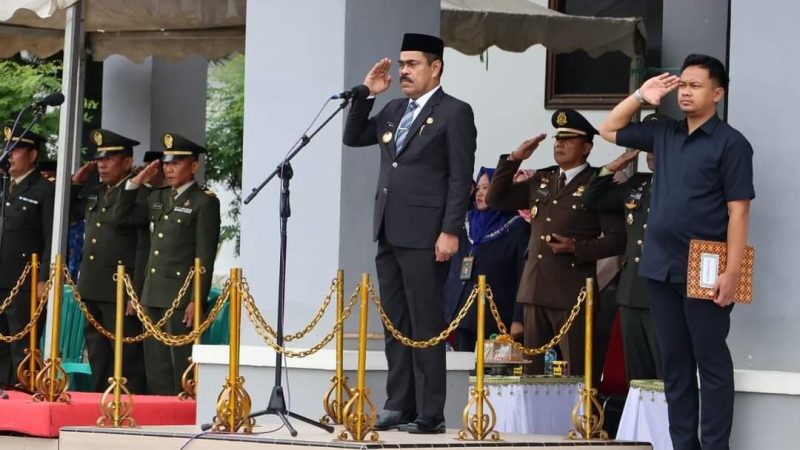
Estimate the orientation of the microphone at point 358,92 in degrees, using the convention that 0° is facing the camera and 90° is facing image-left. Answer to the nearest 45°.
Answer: approximately 270°

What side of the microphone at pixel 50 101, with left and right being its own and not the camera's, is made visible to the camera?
right

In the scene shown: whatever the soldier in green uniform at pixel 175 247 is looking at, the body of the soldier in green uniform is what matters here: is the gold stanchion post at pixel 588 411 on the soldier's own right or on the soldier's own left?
on the soldier's own left

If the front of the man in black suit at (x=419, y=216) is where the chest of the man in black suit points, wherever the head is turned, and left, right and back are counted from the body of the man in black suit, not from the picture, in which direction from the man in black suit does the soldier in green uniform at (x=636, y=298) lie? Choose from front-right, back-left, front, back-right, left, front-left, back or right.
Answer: back

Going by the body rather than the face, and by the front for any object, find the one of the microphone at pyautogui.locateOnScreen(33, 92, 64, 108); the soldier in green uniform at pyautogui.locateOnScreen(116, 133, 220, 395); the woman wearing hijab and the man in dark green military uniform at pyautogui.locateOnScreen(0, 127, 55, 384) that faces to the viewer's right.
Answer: the microphone

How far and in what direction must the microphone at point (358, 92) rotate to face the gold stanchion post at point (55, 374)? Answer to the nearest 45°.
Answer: approximately 135° to its left

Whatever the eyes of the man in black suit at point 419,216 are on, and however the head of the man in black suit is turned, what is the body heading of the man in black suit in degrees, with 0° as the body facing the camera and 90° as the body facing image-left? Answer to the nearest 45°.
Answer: approximately 45°

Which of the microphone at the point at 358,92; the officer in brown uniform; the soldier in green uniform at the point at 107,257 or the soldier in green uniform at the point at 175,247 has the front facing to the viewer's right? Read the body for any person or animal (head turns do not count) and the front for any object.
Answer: the microphone
